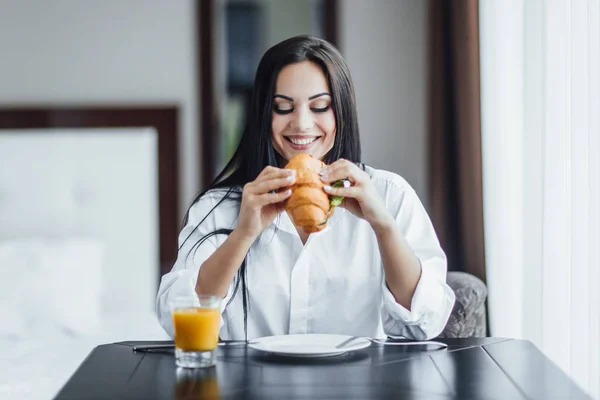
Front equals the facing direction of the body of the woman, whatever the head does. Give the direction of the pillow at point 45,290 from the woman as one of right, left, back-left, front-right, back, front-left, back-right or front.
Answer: back-right

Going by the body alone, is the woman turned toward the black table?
yes

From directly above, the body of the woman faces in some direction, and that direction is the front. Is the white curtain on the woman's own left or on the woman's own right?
on the woman's own left

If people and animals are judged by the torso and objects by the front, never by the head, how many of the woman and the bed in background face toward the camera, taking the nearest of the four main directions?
2

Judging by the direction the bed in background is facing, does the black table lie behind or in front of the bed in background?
in front

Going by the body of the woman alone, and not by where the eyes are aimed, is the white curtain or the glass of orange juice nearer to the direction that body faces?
the glass of orange juice

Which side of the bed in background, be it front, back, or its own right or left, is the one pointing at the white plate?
front

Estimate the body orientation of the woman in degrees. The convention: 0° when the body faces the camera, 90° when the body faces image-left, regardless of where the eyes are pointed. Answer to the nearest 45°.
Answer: approximately 0°
